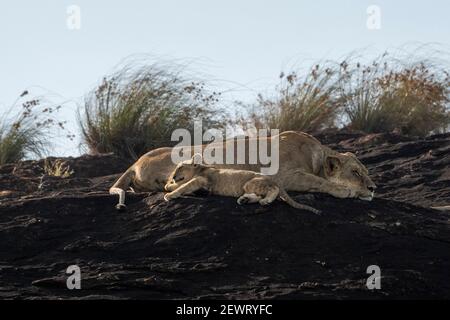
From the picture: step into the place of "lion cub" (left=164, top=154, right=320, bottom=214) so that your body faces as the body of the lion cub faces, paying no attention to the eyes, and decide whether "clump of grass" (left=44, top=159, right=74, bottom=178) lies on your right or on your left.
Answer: on your right

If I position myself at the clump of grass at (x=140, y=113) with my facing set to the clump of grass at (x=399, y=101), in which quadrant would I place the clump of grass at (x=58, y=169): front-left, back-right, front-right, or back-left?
back-right

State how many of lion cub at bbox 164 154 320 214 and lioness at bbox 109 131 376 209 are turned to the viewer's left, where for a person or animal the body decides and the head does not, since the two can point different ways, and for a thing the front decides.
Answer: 1

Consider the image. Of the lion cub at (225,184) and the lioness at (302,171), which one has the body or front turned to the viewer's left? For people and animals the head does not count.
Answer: the lion cub at (225,184)

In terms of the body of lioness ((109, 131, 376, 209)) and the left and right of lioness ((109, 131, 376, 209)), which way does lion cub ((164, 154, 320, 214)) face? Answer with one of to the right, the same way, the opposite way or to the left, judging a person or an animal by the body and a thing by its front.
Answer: the opposite way

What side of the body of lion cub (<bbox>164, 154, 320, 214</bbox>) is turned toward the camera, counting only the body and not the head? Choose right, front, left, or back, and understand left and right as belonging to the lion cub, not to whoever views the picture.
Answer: left

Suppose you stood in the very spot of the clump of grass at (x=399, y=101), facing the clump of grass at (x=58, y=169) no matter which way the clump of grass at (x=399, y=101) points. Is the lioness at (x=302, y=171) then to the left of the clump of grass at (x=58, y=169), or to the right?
left

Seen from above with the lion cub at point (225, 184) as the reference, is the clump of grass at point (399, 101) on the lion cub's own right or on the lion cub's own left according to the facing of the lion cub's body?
on the lion cub's own right

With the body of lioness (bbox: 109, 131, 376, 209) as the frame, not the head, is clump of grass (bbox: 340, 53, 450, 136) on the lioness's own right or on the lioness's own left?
on the lioness's own left

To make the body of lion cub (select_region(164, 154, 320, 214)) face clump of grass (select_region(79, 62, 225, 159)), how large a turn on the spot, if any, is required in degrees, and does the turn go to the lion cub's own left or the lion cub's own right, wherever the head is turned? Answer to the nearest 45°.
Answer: approximately 90° to the lion cub's own right

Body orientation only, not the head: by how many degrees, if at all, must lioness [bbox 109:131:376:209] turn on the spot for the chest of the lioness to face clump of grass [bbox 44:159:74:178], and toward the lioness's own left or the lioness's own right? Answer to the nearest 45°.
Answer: approximately 135° to the lioness's own left

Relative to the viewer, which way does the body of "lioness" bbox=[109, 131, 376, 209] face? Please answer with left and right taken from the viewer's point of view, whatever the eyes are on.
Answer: facing to the right of the viewer
